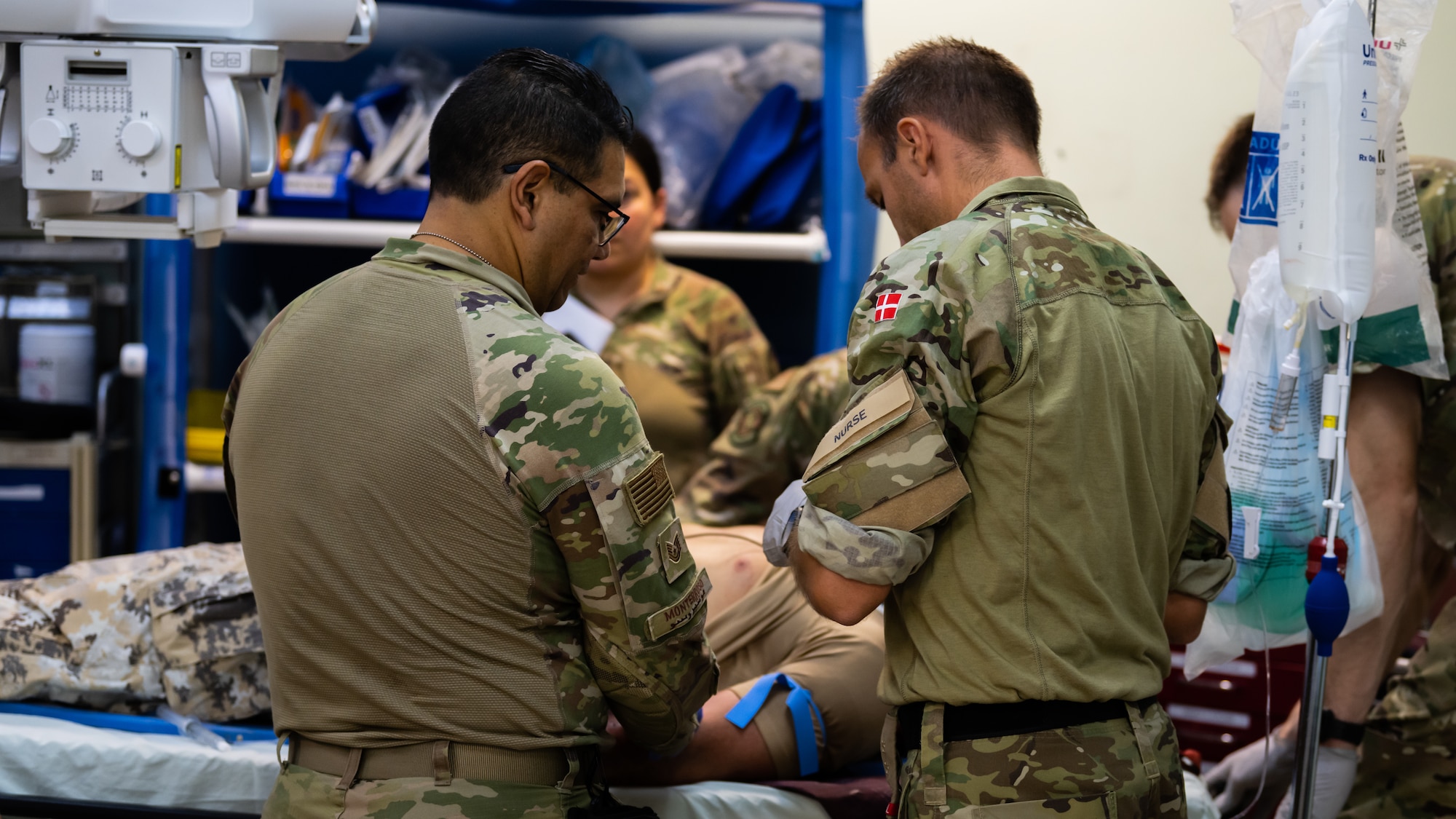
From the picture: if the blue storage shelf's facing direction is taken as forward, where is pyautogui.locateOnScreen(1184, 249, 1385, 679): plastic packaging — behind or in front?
in front

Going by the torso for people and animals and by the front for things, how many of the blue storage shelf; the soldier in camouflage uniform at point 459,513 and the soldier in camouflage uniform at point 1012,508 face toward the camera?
1

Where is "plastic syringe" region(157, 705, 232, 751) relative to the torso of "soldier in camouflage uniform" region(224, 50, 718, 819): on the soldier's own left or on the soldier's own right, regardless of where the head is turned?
on the soldier's own left

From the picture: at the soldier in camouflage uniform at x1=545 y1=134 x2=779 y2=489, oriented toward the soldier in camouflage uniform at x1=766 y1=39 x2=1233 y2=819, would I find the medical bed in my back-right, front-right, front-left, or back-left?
front-right

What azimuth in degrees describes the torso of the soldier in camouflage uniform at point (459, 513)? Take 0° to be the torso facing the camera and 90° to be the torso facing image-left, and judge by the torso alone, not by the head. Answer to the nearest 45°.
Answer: approximately 225°

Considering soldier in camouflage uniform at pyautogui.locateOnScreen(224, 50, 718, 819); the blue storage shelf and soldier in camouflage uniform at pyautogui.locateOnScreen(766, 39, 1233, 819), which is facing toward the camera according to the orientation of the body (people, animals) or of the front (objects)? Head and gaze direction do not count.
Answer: the blue storage shelf

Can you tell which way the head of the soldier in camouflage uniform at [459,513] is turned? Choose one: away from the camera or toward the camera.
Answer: away from the camera

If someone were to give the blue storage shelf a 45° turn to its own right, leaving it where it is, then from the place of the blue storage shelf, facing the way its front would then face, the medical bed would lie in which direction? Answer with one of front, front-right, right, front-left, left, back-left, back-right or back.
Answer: front

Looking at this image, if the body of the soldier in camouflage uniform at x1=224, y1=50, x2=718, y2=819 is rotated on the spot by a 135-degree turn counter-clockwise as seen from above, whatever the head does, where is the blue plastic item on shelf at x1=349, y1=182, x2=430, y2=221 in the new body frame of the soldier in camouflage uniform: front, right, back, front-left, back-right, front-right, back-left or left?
right

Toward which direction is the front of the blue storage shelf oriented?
toward the camera

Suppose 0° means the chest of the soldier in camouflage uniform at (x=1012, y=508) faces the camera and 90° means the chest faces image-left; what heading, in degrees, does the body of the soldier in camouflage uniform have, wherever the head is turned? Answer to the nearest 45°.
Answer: approximately 135°

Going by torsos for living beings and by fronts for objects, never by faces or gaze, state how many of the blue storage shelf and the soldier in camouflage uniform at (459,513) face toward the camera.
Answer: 1
